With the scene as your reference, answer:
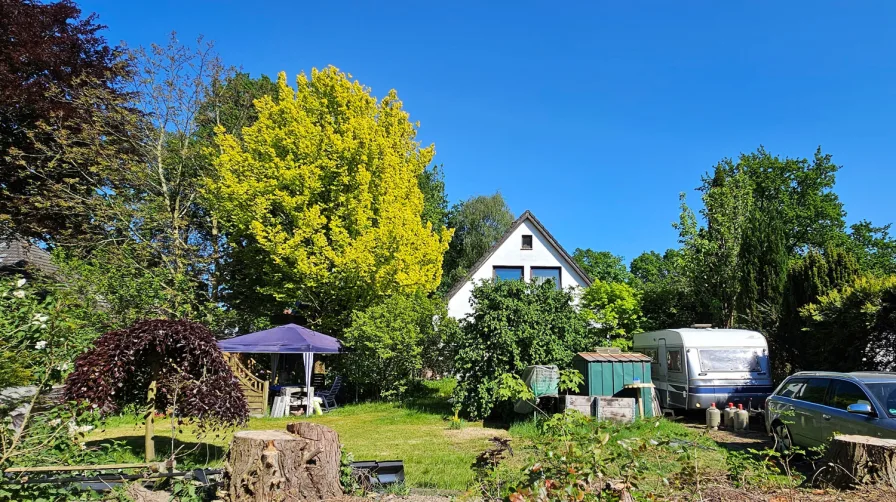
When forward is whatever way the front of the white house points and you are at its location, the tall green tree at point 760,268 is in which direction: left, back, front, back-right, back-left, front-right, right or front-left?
front-left

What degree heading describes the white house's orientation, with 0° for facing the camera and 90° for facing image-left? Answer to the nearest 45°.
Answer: approximately 0°

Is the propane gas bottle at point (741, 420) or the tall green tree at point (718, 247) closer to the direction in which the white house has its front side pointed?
the propane gas bottle

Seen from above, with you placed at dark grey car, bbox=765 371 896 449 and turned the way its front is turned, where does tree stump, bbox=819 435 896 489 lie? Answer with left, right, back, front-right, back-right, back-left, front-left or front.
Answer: front-right

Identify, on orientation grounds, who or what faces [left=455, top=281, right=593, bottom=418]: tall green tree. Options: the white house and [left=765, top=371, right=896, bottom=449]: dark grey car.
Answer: the white house

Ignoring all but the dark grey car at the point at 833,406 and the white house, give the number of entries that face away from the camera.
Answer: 0

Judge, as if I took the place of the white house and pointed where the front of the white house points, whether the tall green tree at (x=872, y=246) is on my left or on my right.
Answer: on my left
